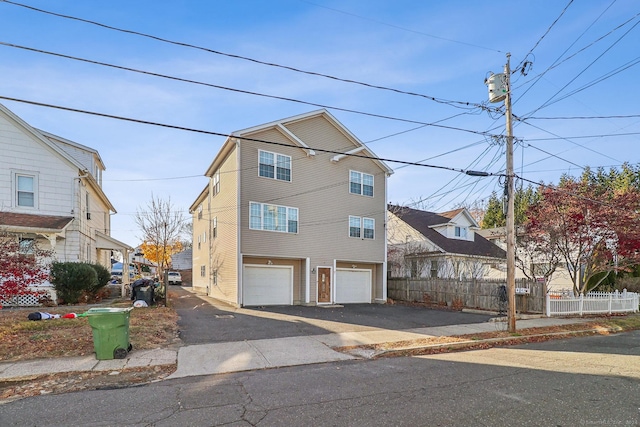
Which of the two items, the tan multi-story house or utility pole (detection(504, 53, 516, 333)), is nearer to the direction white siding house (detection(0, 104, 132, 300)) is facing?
the utility pole

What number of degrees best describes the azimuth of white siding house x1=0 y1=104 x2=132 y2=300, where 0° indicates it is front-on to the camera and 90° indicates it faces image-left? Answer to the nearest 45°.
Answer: approximately 0°

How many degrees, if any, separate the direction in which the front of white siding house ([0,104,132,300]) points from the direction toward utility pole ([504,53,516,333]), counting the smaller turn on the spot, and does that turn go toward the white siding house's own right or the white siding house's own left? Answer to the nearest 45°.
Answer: approximately 45° to the white siding house's own left

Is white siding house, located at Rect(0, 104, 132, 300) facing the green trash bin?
yes
